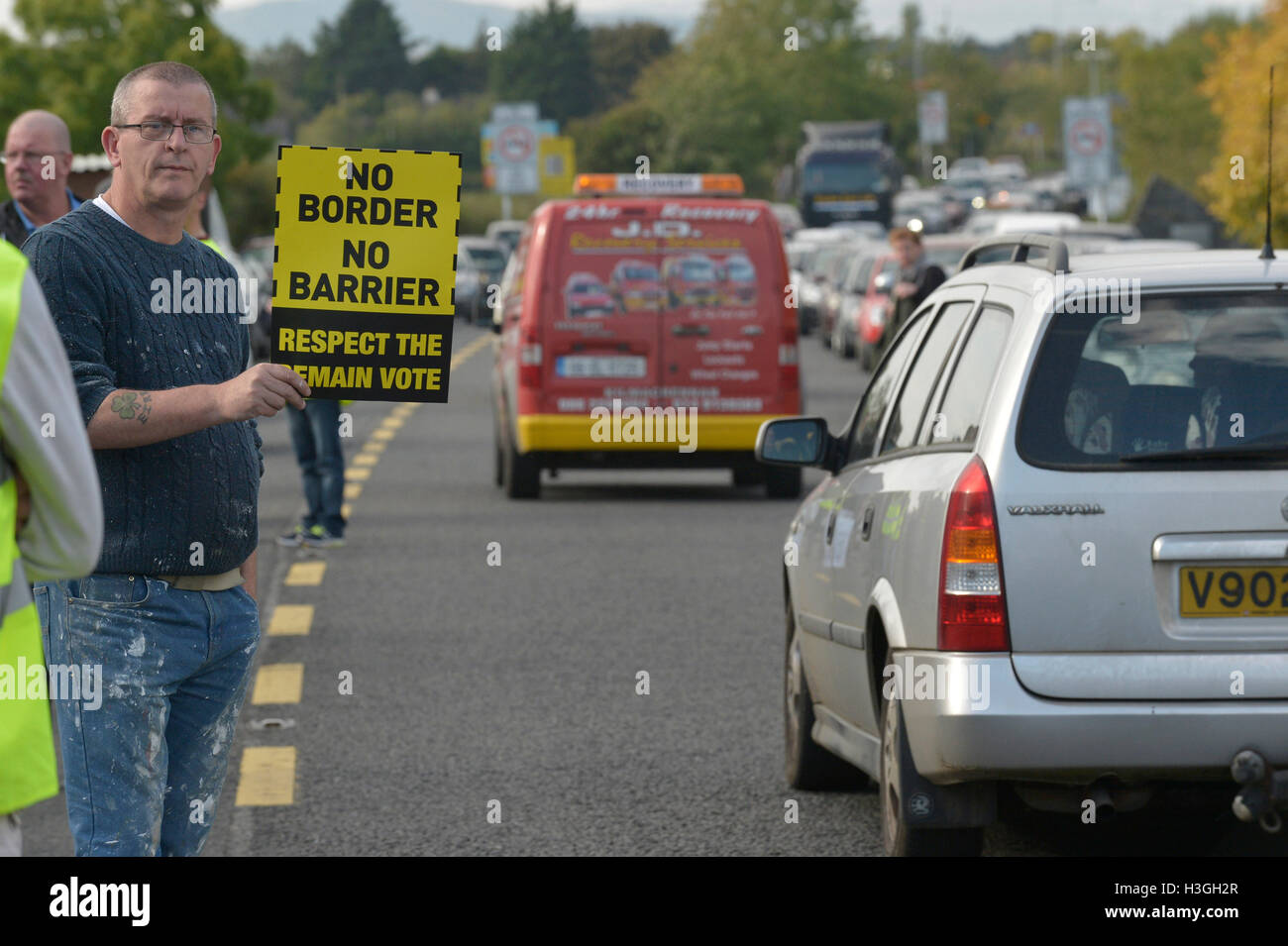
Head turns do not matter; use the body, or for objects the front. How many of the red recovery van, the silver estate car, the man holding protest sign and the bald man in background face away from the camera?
2

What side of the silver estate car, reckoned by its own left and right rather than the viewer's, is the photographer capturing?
back

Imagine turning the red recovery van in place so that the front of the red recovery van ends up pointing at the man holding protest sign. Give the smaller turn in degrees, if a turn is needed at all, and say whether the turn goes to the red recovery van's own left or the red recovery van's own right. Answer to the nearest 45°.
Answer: approximately 180°

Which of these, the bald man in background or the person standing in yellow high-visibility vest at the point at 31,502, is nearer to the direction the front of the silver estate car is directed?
the bald man in background

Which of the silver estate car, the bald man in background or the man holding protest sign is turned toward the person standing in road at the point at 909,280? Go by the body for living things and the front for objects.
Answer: the silver estate car

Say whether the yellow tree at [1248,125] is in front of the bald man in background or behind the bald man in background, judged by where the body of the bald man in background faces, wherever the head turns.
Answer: behind

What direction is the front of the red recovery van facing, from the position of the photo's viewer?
facing away from the viewer

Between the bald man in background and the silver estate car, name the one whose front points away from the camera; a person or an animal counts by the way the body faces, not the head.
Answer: the silver estate car

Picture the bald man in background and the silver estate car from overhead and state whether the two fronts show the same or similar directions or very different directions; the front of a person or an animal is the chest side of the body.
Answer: very different directions

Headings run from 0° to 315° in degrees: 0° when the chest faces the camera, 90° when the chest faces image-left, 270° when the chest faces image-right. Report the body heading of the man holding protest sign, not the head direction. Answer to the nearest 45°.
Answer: approximately 315°

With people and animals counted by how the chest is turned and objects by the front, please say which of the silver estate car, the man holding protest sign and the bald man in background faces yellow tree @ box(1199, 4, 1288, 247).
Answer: the silver estate car

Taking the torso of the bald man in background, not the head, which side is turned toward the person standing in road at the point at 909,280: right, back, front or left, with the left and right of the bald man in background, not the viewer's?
back

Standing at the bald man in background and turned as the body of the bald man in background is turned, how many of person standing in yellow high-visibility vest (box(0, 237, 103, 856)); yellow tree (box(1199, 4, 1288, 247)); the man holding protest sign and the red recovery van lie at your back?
2
